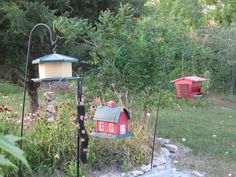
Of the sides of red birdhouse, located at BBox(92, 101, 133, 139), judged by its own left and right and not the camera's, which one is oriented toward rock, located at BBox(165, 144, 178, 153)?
left

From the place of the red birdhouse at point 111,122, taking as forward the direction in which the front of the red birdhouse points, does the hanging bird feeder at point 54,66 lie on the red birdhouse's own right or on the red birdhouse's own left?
on the red birdhouse's own right

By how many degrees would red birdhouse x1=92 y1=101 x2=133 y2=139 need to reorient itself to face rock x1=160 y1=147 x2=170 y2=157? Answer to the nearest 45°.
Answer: approximately 90° to its left

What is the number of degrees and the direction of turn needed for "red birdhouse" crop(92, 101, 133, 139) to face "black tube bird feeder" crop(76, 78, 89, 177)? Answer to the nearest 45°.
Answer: approximately 90° to its right

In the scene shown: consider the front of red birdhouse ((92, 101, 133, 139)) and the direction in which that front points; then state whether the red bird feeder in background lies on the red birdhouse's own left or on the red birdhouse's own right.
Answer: on the red birdhouse's own left

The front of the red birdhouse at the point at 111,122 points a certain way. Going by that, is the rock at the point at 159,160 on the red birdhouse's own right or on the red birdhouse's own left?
on the red birdhouse's own left
